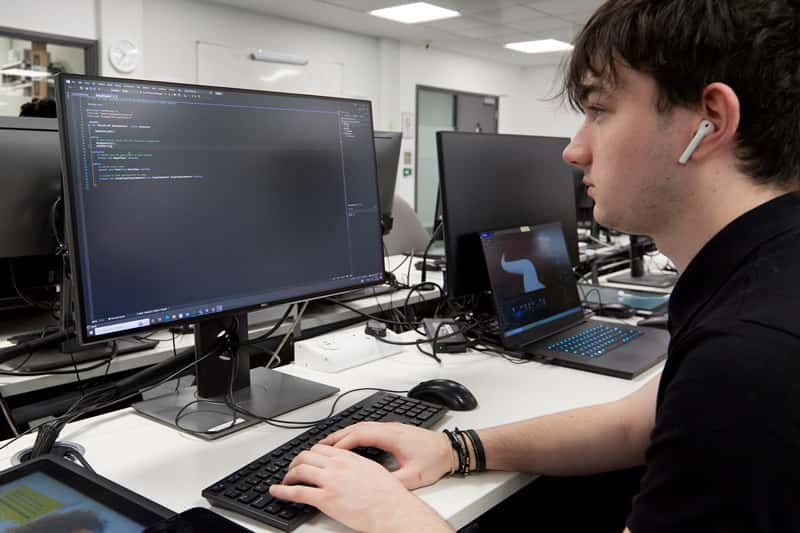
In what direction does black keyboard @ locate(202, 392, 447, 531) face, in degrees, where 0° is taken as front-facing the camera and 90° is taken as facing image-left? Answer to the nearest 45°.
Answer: approximately 315°

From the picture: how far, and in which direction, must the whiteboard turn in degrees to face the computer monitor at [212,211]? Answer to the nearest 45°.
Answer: approximately 45° to its right

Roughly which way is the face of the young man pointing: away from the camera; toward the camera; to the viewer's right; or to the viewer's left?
to the viewer's left

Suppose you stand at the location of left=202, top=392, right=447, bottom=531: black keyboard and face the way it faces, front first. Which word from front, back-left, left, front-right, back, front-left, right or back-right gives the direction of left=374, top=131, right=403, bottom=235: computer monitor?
back-left

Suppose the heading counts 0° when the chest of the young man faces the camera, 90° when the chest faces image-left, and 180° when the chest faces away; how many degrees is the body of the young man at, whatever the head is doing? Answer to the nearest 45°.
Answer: approximately 90°

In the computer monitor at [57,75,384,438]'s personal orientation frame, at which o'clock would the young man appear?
The young man is roughly at 12 o'clock from the computer monitor.

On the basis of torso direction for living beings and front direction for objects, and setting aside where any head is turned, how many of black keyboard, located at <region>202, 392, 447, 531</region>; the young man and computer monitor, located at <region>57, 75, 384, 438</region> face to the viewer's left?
1

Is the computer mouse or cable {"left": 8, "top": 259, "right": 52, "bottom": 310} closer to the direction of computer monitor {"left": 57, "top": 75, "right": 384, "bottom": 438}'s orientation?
the computer mouse

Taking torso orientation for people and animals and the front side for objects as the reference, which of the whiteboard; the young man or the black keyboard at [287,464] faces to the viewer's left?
the young man

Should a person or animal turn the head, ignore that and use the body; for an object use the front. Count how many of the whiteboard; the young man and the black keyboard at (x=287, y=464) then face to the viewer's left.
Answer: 1

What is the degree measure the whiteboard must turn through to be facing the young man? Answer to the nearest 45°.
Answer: approximately 45° to its right

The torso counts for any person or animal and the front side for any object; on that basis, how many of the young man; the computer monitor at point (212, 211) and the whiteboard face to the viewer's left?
1
